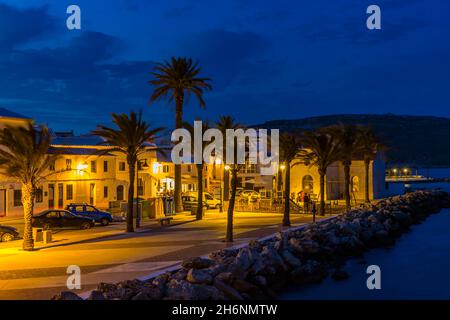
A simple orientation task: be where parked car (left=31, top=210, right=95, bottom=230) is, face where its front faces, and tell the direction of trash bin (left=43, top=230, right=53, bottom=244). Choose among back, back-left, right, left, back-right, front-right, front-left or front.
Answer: right
